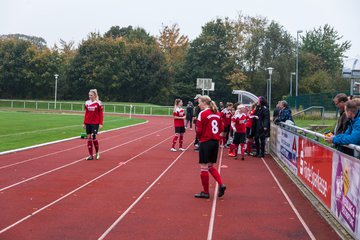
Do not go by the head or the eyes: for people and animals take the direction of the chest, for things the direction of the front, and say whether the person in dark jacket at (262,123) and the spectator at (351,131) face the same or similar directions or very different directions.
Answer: same or similar directions

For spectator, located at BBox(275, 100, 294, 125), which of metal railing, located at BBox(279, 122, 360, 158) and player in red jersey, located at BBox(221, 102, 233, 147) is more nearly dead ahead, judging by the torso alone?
the player in red jersey

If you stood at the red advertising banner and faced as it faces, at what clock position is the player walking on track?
The player walking on track is roughly at 1 o'clock from the red advertising banner.

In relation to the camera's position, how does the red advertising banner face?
facing the viewer and to the left of the viewer

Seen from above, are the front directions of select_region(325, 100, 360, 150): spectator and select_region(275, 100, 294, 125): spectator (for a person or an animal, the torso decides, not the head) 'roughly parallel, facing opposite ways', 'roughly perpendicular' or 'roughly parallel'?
roughly parallel

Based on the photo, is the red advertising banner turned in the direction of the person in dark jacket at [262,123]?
no

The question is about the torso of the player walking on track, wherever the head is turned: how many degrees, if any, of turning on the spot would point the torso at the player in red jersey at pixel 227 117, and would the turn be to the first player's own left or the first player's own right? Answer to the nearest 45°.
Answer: approximately 45° to the first player's own right

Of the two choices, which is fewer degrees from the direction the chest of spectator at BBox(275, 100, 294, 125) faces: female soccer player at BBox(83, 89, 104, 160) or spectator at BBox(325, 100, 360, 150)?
the female soccer player

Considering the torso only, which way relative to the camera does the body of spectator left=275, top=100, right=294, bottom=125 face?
to the viewer's left

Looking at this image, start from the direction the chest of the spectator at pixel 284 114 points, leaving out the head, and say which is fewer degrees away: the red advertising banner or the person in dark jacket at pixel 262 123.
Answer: the person in dark jacket

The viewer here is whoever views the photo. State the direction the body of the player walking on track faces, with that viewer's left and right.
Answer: facing away from the viewer and to the left of the viewer

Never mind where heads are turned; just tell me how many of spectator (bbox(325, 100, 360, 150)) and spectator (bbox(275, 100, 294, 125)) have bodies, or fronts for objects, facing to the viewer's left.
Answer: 2

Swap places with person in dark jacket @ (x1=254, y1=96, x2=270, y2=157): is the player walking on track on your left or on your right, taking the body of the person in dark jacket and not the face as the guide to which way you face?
on your left

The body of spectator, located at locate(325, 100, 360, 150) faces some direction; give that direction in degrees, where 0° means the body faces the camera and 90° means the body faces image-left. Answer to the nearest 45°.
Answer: approximately 90°

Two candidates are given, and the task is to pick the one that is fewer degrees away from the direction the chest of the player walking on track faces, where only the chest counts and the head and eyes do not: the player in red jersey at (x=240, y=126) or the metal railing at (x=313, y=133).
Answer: the player in red jersey

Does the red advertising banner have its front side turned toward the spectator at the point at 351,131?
no

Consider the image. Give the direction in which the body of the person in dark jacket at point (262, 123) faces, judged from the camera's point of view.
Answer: to the viewer's left
